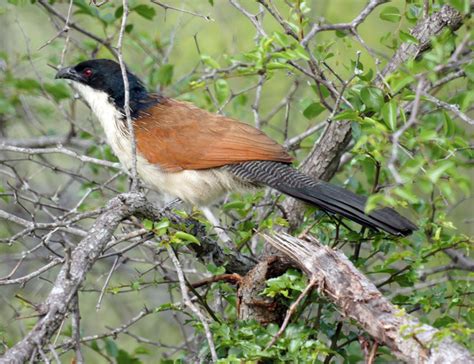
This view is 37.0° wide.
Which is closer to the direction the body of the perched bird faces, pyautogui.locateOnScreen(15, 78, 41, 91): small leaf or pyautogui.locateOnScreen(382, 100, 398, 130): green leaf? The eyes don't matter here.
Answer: the small leaf

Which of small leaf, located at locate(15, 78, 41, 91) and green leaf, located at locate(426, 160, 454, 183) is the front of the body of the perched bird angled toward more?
the small leaf

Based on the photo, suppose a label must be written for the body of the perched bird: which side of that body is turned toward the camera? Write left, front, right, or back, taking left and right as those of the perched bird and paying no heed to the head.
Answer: left

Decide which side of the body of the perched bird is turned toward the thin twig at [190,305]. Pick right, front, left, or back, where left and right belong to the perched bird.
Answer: left

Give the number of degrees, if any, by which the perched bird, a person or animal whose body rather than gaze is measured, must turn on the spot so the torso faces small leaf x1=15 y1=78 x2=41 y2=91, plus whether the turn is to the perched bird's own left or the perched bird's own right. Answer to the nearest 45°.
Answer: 0° — it already faces it

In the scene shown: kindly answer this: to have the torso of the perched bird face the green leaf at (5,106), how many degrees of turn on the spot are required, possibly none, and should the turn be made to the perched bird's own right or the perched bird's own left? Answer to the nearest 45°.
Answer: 0° — it already faces it
